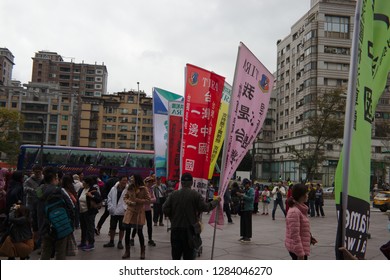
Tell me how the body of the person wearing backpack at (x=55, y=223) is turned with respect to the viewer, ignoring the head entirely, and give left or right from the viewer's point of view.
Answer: facing away from the viewer

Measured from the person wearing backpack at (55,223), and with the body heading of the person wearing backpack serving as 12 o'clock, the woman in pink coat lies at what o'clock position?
The woman in pink coat is roughly at 4 o'clock from the person wearing backpack.

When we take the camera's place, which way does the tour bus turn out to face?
facing to the left of the viewer

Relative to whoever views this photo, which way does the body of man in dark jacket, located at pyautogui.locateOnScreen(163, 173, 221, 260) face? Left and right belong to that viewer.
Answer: facing away from the viewer

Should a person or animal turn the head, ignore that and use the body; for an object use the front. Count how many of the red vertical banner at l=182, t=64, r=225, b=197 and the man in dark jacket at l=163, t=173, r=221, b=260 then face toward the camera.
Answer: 1

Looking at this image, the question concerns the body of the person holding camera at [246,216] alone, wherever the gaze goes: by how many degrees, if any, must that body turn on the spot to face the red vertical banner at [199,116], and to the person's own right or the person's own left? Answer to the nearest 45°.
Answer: approximately 90° to the person's own left

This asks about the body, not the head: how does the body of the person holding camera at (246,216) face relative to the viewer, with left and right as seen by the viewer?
facing to the left of the viewer

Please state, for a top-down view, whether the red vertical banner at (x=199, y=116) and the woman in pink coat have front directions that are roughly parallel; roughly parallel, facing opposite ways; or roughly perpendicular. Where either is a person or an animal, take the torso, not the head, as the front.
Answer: roughly perpendicular
